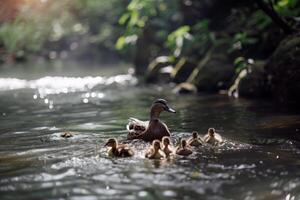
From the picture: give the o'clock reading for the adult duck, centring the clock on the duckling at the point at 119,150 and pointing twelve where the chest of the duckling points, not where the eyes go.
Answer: The adult duck is roughly at 4 o'clock from the duckling.

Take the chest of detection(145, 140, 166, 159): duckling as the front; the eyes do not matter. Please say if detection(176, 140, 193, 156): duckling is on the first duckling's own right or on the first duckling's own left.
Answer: on the first duckling's own left

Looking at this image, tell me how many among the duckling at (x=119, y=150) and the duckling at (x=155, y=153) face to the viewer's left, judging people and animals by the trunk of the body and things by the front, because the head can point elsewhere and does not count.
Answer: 1

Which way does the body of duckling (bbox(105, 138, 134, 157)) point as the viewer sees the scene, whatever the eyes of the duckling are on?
to the viewer's left

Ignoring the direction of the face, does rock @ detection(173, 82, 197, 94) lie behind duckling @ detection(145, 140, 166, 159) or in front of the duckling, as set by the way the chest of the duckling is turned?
behind

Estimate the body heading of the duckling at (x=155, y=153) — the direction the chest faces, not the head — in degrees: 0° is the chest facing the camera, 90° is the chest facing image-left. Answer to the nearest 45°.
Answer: approximately 0°

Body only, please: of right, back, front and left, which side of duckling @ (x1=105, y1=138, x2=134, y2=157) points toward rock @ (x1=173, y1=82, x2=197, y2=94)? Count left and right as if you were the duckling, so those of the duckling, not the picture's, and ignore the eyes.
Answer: right
